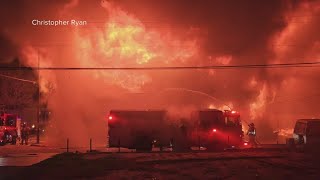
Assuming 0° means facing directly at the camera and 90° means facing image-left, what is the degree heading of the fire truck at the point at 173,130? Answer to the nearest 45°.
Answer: approximately 270°

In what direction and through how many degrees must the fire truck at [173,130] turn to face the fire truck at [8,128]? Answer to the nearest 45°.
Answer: approximately 135° to its left

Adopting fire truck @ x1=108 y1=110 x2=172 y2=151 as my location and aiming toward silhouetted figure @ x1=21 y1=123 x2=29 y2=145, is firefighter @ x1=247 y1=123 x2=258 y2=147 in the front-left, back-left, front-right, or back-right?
back-right

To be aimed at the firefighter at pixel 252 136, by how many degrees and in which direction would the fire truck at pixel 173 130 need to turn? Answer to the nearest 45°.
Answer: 0° — it already faces them

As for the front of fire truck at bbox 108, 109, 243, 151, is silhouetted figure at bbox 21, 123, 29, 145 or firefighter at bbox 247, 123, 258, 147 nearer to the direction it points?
the firefighter

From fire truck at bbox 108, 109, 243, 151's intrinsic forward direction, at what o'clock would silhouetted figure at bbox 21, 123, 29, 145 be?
The silhouetted figure is roughly at 7 o'clock from the fire truck.

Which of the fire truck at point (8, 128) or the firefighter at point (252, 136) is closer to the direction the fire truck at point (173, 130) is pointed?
the firefighter

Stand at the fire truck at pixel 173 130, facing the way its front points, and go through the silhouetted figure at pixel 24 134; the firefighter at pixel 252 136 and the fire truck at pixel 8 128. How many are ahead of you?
1
